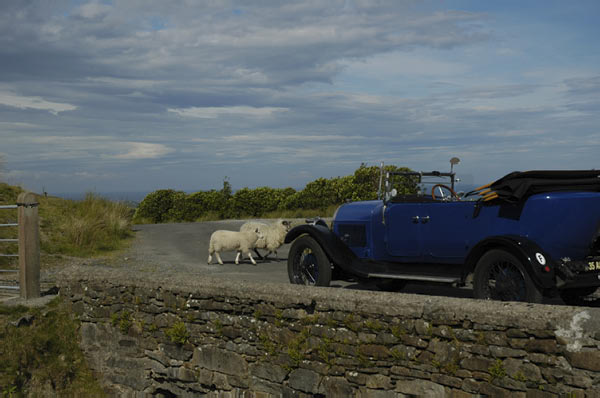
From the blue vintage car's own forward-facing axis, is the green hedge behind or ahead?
ahead

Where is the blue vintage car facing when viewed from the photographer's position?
facing away from the viewer and to the left of the viewer

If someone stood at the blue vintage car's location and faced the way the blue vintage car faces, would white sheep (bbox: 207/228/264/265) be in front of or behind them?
in front

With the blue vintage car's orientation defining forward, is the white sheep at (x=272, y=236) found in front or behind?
in front

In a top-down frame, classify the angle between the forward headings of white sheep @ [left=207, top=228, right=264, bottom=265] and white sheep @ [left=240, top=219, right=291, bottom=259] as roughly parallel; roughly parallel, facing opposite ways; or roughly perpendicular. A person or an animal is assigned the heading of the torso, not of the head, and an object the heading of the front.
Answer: roughly parallel
